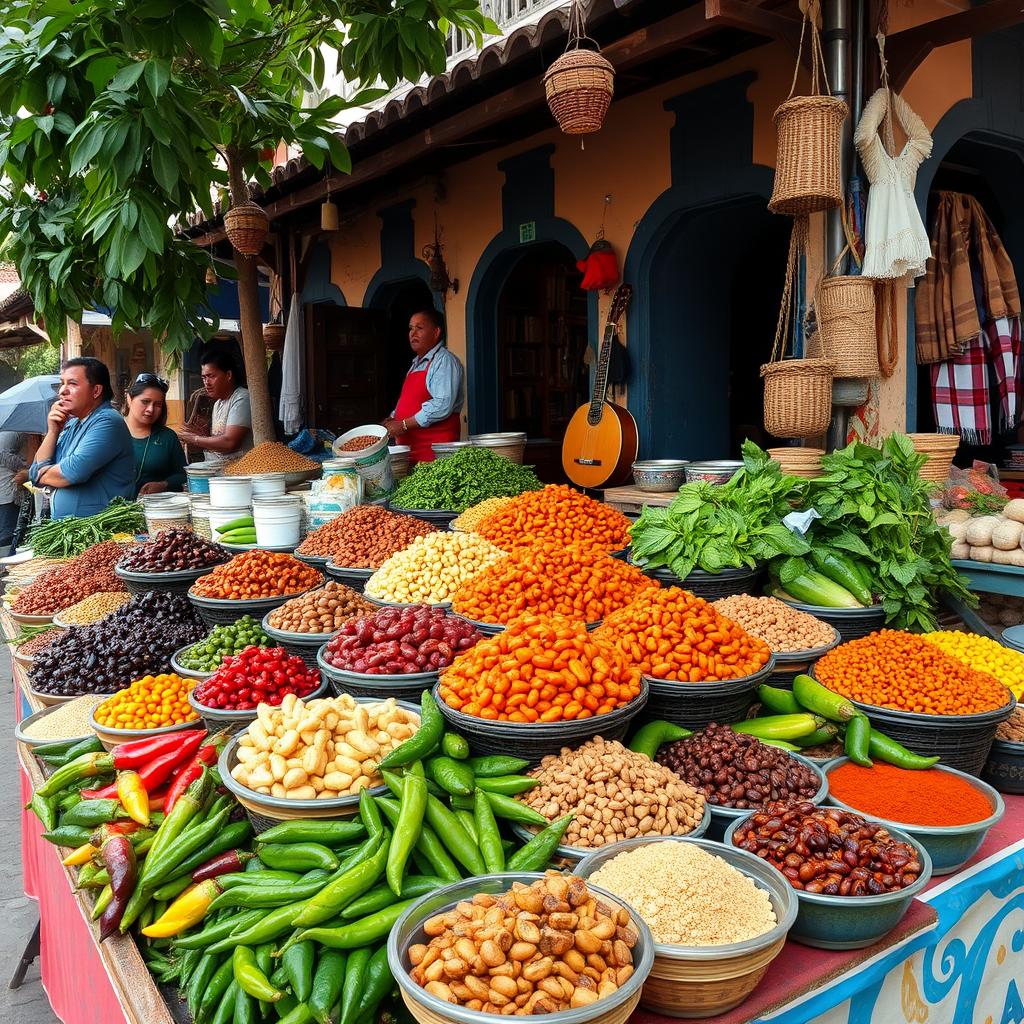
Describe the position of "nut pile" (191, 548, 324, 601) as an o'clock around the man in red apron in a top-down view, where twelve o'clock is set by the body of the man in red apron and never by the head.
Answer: The nut pile is roughly at 11 o'clock from the man in red apron.

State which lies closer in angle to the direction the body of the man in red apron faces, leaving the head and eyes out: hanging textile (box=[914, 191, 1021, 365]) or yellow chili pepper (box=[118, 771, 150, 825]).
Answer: the yellow chili pepper

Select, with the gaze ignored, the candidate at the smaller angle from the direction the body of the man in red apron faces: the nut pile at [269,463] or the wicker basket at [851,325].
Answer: the nut pile

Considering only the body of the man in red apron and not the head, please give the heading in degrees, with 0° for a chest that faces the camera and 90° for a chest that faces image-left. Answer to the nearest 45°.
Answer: approximately 45°

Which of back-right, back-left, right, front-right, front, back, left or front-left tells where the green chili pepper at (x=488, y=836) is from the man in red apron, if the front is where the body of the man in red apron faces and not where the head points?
front-left

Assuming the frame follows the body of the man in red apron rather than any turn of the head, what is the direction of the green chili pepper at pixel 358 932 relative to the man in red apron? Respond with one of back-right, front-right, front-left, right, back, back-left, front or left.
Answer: front-left

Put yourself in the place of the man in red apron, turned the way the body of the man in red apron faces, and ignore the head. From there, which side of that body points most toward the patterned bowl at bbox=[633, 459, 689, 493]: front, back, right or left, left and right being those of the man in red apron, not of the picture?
left

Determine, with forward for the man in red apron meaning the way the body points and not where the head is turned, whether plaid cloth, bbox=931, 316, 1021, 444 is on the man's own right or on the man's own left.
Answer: on the man's own left

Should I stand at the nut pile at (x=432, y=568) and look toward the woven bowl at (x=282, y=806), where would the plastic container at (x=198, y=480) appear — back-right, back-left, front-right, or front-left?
back-right

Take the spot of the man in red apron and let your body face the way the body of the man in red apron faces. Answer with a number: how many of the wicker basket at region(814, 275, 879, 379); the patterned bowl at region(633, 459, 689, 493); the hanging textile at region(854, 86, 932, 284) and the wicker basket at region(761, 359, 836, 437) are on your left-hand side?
4

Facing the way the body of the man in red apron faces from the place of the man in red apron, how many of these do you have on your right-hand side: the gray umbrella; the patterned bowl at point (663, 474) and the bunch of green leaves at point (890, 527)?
1

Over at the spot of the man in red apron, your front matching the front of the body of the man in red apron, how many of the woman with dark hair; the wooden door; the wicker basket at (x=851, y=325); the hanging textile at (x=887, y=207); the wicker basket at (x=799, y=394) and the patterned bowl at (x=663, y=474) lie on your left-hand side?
4

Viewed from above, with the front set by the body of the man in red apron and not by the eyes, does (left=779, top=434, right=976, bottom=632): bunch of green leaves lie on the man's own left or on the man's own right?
on the man's own left

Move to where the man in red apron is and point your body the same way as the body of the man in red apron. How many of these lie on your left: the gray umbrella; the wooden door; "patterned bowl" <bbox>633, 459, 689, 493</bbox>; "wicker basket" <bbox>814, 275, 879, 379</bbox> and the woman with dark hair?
2

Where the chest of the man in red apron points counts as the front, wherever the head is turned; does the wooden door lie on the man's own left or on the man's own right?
on the man's own right
